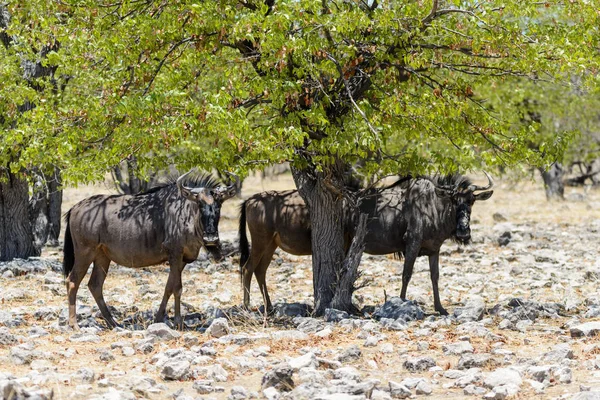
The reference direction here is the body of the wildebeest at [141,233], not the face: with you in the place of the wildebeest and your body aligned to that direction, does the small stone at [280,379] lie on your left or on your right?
on your right

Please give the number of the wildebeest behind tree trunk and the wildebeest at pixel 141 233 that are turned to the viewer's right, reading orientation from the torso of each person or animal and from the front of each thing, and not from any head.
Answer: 2

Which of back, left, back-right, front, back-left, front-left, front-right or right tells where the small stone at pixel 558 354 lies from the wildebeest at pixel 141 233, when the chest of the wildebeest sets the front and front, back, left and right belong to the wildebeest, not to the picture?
front-right

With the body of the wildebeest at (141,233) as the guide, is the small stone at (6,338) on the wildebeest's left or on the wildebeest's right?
on the wildebeest's right

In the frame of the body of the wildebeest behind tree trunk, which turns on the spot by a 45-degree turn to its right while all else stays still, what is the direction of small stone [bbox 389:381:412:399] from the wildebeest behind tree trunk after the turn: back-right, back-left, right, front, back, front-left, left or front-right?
front-right

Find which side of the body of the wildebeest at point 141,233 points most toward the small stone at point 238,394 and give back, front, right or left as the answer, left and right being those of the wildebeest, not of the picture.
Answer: right

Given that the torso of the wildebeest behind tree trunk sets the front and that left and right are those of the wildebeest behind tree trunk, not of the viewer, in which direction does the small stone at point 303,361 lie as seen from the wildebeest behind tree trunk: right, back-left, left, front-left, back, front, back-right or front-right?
right

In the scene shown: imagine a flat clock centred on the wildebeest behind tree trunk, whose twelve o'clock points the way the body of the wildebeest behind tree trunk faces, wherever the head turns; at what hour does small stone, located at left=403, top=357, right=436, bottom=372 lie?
The small stone is roughly at 3 o'clock from the wildebeest behind tree trunk.

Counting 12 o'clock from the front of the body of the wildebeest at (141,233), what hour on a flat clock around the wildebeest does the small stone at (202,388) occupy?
The small stone is roughly at 3 o'clock from the wildebeest.

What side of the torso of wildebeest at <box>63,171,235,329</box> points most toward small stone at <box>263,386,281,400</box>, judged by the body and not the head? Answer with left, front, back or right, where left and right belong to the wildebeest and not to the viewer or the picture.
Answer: right

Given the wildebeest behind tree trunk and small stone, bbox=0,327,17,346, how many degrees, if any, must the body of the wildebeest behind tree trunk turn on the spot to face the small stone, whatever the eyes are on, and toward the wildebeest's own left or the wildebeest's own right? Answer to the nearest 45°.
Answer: approximately 135° to the wildebeest's own right

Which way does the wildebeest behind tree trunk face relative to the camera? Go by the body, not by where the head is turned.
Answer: to the viewer's right

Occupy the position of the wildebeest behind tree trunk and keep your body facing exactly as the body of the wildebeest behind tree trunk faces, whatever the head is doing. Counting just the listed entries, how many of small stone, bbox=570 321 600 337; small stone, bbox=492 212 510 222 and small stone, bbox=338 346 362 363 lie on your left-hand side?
1

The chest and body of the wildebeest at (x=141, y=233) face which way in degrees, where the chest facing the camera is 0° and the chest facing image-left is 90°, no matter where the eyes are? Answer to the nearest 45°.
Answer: approximately 270°
